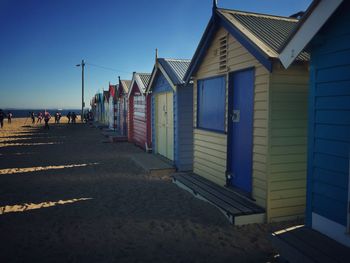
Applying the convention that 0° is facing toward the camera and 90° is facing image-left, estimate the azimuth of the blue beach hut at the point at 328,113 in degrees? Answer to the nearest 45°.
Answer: approximately 45°

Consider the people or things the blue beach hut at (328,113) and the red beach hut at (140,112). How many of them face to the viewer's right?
0

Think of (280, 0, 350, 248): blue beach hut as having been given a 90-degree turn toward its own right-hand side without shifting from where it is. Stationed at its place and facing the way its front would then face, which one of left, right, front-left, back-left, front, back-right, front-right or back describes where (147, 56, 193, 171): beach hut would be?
front

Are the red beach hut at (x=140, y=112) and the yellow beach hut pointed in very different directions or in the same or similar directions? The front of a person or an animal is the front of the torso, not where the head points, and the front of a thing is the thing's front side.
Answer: same or similar directions

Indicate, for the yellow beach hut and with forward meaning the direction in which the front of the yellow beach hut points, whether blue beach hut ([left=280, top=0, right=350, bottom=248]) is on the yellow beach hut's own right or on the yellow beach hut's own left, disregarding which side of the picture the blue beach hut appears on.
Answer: on the yellow beach hut's own left

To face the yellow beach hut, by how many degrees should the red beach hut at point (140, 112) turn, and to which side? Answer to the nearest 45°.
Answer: approximately 45° to its left

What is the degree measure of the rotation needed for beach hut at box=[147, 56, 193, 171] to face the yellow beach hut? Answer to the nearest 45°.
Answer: approximately 45° to its left

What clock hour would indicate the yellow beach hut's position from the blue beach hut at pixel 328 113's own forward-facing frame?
The yellow beach hut is roughly at 3 o'clock from the blue beach hut.

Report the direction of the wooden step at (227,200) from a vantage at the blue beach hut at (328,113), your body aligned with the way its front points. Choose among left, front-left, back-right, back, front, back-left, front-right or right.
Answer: right

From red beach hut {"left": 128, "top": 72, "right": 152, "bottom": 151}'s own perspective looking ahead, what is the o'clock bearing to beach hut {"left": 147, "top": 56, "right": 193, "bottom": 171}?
The beach hut is roughly at 10 o'clock from the red beach hut.

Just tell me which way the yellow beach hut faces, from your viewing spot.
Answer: facing the viewer and to the left of the viewer

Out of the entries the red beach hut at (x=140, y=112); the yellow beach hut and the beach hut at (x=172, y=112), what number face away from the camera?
0

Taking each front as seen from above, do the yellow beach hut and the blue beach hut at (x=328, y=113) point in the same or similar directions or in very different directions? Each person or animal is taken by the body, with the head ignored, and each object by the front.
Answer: same or similar directions

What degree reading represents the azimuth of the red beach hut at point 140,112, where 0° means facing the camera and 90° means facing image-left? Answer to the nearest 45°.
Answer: approximately 45°

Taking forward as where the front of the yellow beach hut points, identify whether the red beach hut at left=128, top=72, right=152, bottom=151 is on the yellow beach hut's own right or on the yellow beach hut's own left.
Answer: on the yellow beach hut's own right
